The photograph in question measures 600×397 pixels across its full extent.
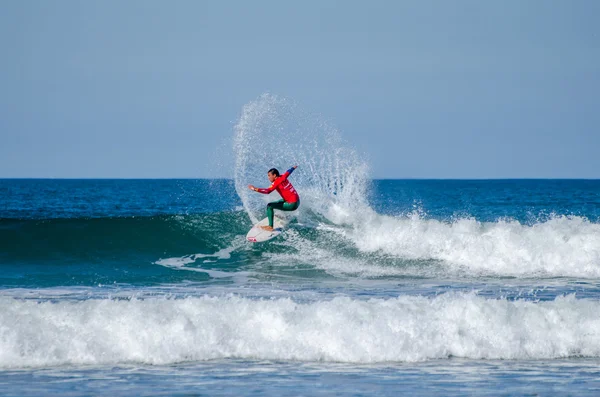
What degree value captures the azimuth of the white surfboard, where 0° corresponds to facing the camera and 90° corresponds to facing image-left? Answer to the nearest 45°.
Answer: approximately 45°
